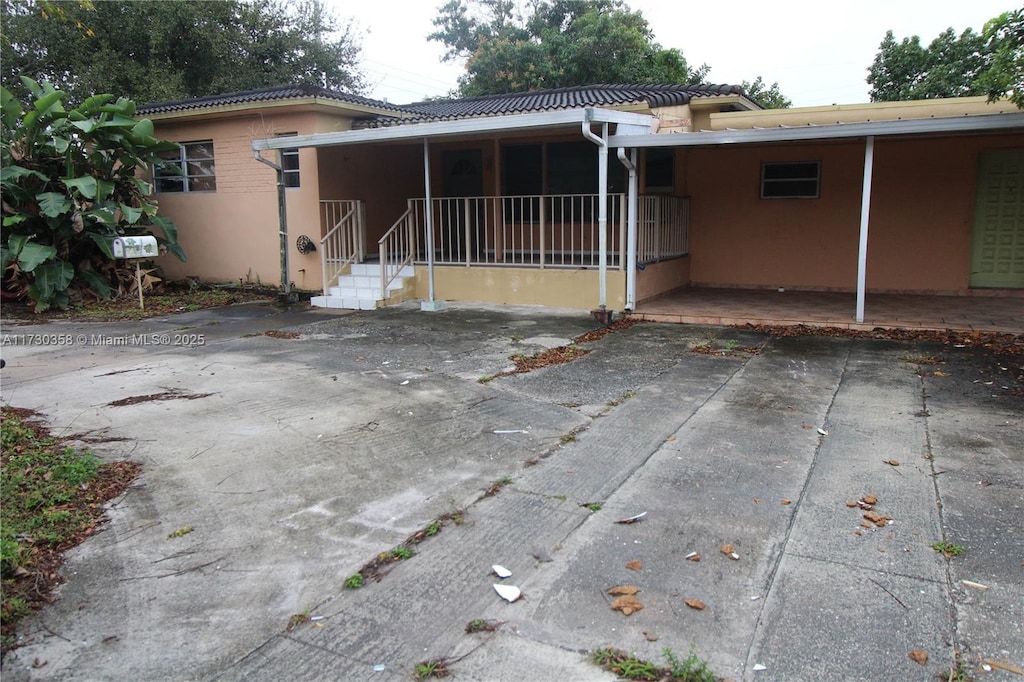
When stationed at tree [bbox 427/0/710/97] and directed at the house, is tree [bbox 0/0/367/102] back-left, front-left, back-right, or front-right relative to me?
front-right

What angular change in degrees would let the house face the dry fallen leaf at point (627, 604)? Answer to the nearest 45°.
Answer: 0° — it already faces it

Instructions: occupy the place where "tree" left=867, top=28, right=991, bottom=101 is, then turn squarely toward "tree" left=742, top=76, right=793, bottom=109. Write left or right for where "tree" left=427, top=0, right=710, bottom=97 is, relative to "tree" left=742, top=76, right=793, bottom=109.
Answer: left

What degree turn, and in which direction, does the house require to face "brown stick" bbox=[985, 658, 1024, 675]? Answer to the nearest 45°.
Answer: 0° — it already faces it

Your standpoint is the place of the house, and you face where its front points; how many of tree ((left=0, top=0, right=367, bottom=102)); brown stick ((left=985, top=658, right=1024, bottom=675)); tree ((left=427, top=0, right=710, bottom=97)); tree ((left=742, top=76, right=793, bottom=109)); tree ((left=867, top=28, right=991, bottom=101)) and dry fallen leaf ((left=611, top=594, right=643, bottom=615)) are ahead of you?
2

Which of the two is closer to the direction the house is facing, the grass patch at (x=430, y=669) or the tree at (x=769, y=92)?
the grass patch

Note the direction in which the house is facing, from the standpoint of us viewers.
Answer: facing the viewer

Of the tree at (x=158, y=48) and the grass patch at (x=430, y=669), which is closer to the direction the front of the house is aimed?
the grass patch

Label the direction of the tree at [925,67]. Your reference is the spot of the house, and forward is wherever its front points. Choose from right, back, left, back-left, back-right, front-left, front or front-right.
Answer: back-left

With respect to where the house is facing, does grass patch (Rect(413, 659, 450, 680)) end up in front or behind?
in front

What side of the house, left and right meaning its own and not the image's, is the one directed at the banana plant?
right

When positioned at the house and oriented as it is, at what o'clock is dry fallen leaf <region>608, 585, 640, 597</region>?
The dry fallen leaf is roughly at 12 o'clock from the house.

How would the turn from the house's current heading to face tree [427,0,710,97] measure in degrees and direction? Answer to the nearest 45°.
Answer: approximately 180°

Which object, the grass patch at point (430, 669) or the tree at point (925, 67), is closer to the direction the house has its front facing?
the grass patch

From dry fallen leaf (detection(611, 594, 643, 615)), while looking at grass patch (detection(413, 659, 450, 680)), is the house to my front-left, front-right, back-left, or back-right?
back-right

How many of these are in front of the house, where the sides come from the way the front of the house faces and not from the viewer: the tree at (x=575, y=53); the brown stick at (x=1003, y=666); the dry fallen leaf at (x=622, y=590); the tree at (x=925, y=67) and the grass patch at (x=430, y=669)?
3
